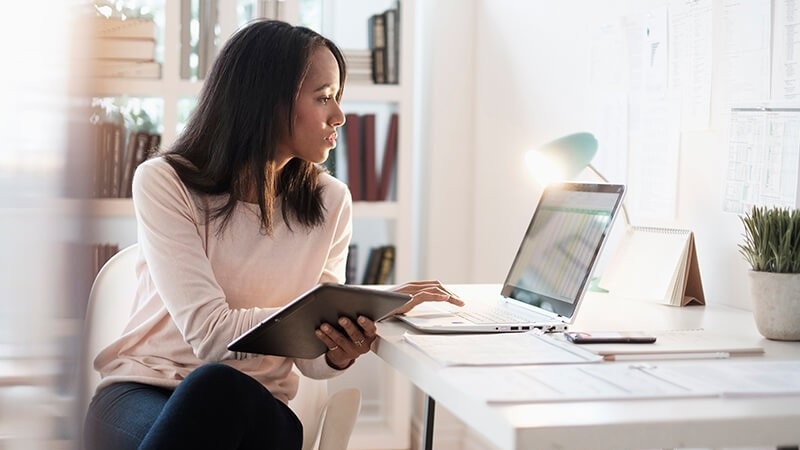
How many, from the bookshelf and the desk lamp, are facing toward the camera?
1

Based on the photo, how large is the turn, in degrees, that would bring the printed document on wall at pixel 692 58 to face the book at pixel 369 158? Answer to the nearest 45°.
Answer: approximately 90° to its right

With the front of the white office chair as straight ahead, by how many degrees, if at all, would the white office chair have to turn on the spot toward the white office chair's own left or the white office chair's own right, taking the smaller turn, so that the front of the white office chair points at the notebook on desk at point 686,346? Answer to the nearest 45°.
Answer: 0° — it already faces it

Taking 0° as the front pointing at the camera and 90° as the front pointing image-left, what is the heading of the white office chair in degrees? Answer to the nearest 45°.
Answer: approximately 315°

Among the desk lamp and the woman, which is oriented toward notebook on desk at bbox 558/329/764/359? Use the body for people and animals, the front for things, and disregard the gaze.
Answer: the woman

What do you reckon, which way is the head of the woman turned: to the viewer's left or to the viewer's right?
to the viewer's right

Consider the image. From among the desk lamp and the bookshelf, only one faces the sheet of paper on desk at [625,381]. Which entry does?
the bookshelf

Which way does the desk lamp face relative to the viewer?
to the viewer's left

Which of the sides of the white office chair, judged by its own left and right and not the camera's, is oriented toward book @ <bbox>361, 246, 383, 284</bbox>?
left

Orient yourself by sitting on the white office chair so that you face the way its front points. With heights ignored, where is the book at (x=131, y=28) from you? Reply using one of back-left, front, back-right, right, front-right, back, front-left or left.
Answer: back-left

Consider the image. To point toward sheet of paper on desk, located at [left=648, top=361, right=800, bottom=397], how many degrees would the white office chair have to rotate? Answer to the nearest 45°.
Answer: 0° — it already faces it

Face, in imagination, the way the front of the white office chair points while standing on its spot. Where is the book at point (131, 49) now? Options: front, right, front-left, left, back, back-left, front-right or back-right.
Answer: back-left
